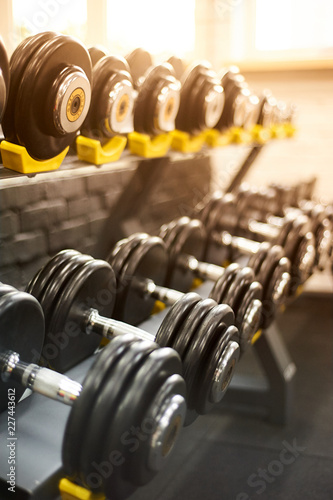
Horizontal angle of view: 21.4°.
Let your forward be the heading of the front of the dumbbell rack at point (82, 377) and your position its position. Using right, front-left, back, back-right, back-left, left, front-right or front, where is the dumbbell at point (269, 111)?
left

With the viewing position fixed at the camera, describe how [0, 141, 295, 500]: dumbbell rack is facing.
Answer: facing the viewer and to the right of the viewer
